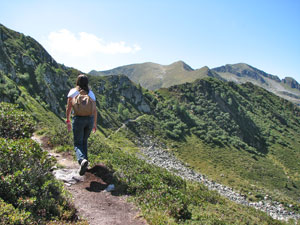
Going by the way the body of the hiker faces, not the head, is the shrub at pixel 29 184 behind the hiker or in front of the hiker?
behind

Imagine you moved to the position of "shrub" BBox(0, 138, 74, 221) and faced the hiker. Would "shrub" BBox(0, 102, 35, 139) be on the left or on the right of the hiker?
left

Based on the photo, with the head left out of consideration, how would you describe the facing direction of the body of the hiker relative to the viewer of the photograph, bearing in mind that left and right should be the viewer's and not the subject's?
facing away from the viewer

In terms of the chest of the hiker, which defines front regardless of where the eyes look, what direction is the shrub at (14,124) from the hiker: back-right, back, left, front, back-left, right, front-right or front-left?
front-left

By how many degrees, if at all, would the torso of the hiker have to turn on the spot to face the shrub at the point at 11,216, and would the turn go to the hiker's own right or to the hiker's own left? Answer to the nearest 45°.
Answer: approximately 180°
